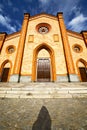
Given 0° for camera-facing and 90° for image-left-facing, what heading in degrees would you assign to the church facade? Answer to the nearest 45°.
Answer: approximately 0°
